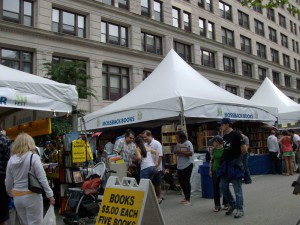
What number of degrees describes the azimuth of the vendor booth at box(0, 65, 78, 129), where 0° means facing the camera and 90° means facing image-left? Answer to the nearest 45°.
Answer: approximately 315°

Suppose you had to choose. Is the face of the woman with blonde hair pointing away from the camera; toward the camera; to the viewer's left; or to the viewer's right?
away from the camera

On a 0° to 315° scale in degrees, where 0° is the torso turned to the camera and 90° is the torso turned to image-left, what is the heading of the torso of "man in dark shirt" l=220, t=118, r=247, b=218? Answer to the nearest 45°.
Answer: approximately 45°

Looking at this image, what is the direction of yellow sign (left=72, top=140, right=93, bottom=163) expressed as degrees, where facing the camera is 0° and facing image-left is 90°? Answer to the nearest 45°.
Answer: approximately 0°

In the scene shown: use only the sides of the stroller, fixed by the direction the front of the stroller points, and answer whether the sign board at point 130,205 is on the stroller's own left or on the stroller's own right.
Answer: on the stroller's own left

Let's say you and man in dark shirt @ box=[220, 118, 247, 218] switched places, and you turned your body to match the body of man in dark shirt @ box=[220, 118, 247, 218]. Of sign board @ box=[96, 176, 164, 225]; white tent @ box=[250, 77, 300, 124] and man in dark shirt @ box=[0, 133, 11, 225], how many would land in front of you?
2

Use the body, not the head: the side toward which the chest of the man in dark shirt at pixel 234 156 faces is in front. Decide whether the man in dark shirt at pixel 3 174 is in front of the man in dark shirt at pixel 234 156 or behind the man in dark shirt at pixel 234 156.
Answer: in front
